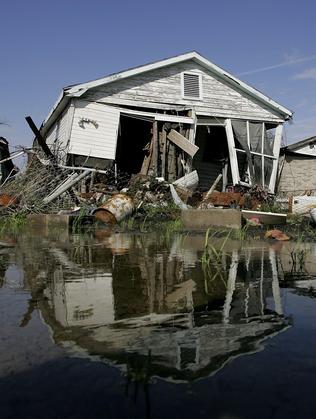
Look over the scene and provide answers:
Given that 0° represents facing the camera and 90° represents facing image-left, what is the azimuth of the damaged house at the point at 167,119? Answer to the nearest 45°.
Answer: approximately 0°

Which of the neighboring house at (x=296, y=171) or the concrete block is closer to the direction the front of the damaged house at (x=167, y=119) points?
the concrete block

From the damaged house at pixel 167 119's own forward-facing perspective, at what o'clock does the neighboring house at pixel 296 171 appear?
The neighboring house is roughly at 8 o'clock from the damaged house.

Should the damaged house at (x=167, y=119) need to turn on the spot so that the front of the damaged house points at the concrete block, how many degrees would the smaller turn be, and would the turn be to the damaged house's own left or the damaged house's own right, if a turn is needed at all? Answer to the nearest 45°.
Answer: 0° — it already faces it

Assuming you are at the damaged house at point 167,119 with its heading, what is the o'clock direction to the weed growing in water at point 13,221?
The weed growing in water is roughly at 1 o'clock from the damaged house.

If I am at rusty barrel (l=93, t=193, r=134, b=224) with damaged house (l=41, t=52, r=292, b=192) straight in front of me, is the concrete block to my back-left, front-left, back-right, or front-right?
back-right

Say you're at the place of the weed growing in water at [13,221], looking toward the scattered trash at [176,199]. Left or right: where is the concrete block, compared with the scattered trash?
right

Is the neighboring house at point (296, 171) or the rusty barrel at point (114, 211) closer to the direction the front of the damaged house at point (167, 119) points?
the rusty barrel

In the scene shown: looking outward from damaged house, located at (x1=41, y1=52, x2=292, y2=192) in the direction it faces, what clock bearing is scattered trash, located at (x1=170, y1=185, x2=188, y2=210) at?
The scattered trash is roughly at 12 o'clock from the damaged house.

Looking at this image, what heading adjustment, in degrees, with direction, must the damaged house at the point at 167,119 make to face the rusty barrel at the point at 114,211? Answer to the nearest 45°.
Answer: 0° — it already faces it
